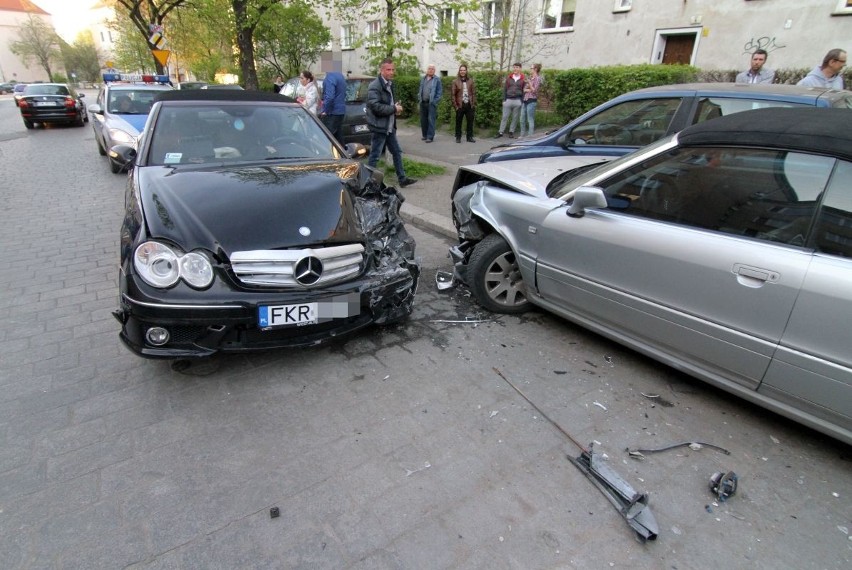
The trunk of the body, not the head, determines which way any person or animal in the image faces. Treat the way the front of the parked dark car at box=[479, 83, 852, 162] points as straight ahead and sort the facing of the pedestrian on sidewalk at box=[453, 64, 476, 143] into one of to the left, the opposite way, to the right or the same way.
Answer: to the left

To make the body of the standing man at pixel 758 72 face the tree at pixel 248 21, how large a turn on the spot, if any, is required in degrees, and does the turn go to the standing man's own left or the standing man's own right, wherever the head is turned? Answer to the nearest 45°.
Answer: approximately 90° to the standing man's own right

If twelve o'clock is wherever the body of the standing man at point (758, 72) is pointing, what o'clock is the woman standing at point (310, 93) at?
The woman standing is roughly at 3 o'clock from the standing man.

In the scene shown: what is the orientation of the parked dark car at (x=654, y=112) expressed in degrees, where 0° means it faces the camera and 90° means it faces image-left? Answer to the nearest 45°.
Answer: approximately 90°

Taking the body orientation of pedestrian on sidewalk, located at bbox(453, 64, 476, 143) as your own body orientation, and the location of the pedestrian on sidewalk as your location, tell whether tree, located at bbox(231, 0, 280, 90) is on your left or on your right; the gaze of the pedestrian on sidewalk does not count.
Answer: on your right

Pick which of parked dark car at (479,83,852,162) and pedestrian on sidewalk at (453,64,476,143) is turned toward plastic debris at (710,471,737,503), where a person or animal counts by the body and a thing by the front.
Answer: the pedestrian on sidewalk

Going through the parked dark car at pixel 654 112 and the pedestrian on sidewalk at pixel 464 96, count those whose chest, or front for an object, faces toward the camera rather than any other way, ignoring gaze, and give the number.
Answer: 1

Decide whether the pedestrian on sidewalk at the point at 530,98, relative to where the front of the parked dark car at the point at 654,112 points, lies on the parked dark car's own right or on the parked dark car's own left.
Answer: on the parked dark car's own right

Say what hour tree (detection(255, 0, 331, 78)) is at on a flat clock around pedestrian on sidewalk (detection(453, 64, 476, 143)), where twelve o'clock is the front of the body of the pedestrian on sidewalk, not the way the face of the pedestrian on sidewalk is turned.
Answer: The tree is roughly at 5 o'clock from the pedestrian on sidewalk.

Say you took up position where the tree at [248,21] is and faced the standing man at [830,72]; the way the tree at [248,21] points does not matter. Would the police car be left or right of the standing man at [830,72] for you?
right

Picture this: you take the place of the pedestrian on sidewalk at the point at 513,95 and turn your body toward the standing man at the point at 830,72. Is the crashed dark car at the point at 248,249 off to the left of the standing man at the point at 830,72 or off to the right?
right

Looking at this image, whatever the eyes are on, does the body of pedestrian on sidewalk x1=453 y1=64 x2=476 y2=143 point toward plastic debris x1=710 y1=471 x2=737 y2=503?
yes

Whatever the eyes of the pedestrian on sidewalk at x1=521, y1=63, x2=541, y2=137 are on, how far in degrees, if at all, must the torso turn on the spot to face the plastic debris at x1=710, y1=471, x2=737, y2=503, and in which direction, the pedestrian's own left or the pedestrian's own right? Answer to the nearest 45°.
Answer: approximately 45° to the pedestrian's own left

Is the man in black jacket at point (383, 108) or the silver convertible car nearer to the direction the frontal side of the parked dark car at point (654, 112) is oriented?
the man in black jacket

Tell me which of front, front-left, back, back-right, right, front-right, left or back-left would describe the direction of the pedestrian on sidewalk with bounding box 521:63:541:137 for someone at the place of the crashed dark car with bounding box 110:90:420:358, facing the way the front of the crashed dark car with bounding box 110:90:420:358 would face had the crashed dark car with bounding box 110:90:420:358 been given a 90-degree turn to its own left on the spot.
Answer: front-left
